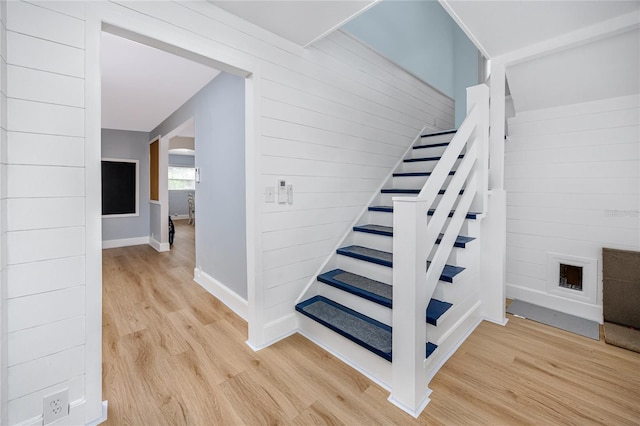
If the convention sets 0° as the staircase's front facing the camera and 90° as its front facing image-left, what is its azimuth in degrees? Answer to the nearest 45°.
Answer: approximately 45°
